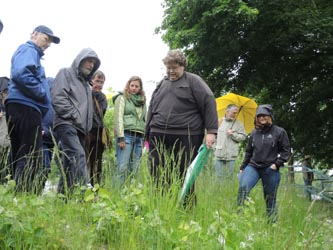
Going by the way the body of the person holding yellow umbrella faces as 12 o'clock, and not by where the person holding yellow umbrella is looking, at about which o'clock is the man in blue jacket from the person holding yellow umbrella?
The man in blue jacket is roughly at 1 o'clock from the person holding yellow umbrella.

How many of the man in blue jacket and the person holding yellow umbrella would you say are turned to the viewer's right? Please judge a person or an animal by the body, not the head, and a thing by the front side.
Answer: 1

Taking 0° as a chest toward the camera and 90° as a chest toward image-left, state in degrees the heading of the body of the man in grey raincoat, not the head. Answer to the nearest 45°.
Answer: approximately 315°

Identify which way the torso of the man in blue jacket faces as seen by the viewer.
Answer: to the viewer's right

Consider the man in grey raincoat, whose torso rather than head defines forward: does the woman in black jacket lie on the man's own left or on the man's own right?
on the man's own left

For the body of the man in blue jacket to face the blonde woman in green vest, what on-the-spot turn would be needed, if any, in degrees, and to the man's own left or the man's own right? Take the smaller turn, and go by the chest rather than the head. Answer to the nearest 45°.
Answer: approximately 45° to the man's own left

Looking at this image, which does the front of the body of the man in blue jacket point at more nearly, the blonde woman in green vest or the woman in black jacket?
the woman in black jacket

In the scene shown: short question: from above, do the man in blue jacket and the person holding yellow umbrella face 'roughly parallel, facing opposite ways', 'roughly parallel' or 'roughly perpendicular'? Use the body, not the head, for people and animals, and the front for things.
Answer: roughly perpendicular

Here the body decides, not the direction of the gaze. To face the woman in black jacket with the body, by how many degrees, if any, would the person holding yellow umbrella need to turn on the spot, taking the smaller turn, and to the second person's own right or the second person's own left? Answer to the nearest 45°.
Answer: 0° — they already face them
